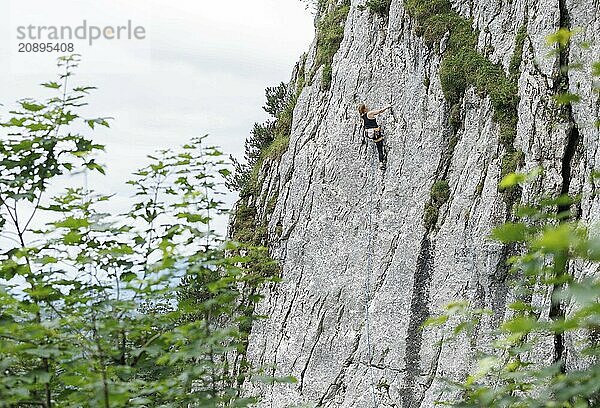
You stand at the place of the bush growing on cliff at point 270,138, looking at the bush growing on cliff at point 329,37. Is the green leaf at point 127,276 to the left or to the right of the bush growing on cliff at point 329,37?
right

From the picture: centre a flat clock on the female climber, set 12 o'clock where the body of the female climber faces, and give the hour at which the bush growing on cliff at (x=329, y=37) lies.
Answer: The bush growing on cliff is roughly at 10 o'clock from the female climber.

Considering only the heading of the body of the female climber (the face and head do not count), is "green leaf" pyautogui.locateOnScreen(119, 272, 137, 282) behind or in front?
behind

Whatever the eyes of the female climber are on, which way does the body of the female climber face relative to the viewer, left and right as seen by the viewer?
facing away from the viewer and to the right of the viewer

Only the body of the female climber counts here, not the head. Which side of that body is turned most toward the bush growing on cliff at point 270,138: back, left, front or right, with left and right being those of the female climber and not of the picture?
left
